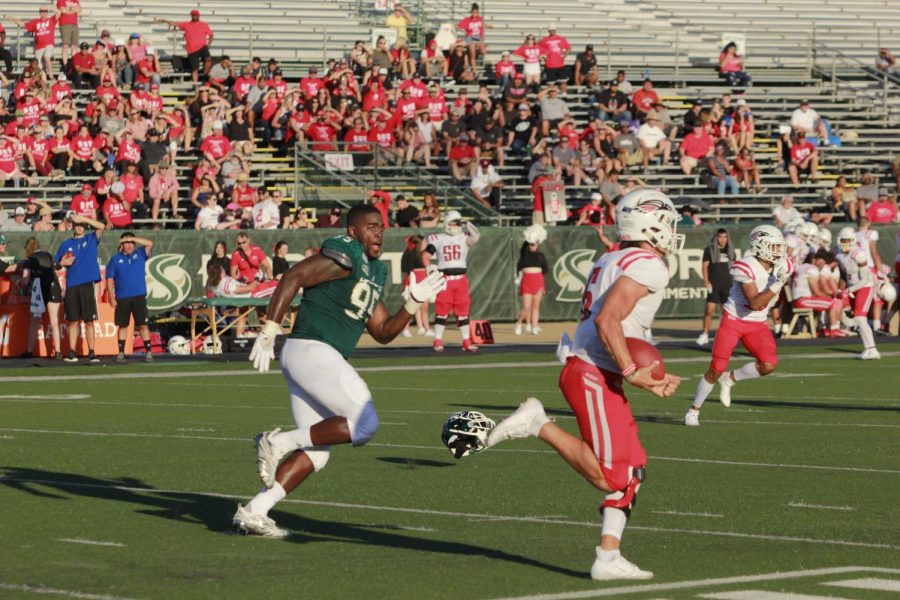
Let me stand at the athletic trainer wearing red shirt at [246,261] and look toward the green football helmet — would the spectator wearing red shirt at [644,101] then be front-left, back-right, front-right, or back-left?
back-left

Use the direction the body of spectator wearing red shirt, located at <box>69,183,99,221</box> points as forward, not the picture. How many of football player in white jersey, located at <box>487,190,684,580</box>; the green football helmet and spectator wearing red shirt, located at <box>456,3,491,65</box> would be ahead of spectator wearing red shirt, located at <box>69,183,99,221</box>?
2

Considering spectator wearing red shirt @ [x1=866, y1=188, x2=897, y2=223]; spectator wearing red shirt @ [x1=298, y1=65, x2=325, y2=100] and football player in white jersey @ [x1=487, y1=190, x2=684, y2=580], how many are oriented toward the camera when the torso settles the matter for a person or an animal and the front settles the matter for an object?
2

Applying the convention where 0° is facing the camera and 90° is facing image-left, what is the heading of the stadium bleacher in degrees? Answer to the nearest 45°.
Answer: approximately 0°

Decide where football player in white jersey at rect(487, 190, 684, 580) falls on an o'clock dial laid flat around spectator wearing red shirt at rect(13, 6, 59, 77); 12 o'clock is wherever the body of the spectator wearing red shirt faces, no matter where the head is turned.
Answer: The football player in white jersey is roughly at 12 o'clock from the spectator wearing red shirt.
